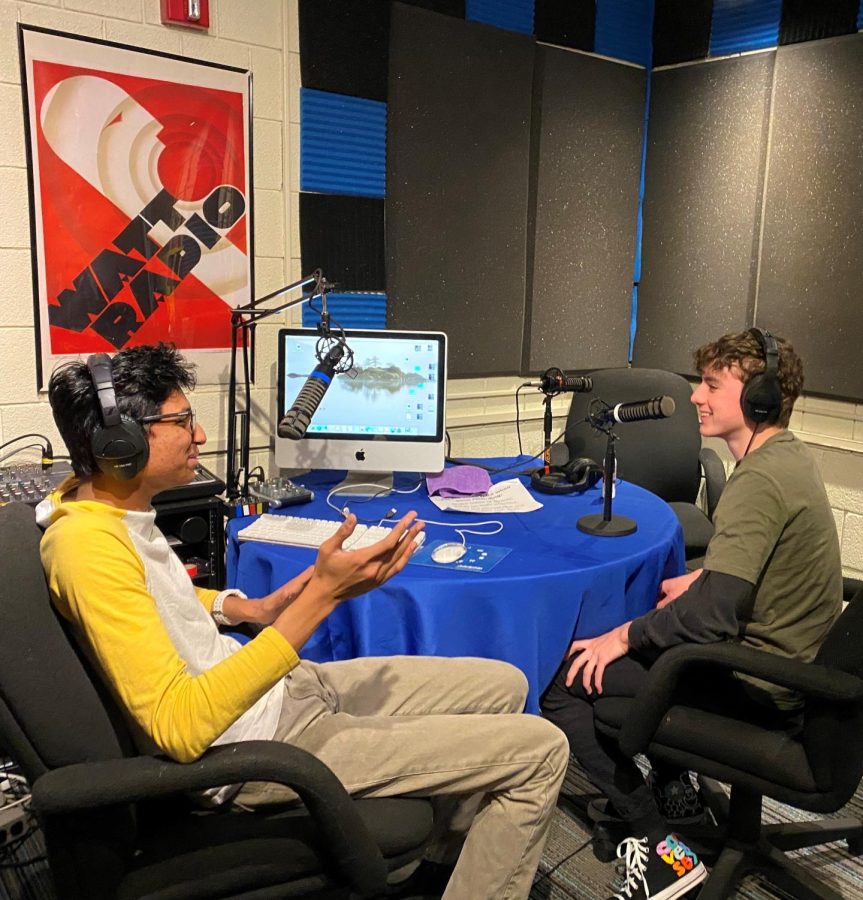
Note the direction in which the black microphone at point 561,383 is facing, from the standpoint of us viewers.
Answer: facing to the right of the viewer

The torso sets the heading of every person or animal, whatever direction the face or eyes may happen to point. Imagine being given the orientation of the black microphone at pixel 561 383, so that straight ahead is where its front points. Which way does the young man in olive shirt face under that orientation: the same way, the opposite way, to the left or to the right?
the opposite way

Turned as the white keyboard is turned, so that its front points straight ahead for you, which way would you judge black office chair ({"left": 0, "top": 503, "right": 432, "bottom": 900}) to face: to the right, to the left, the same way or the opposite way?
to the left

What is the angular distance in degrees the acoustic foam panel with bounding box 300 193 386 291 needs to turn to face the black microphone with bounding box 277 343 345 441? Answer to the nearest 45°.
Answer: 0° — it already faces it

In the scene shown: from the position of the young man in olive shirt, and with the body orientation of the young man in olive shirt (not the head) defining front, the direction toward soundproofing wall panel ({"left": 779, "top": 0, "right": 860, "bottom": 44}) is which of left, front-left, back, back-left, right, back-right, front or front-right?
right

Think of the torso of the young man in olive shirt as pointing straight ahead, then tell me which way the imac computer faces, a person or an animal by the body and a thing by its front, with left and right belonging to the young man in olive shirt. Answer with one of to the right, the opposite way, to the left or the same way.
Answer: to the left

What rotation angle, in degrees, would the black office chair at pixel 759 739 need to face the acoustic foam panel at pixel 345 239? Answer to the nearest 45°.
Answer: approximately 45° to its right

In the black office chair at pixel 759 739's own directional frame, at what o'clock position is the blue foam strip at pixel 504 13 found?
The blue foam strip is roughly at 2 o'clock from the black office chair.

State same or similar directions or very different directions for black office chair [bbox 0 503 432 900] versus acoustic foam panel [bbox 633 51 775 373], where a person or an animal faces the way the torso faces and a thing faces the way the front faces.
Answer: very different directions

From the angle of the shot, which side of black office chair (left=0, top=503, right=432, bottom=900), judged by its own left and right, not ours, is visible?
right

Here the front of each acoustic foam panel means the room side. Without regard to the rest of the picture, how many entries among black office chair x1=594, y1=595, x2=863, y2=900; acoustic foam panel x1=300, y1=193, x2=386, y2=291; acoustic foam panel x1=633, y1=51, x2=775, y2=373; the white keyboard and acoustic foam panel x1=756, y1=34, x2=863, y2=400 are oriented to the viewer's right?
0

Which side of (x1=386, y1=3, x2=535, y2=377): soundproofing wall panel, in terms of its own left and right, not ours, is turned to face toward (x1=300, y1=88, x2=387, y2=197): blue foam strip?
right

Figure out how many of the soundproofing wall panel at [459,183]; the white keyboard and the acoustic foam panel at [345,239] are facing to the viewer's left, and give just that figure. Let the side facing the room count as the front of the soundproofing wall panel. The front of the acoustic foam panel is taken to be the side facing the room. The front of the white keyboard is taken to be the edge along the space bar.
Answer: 0

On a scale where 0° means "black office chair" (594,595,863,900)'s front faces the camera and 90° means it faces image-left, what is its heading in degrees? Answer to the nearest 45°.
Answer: approximately 90°

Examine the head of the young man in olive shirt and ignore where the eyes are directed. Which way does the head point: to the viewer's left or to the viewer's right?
to the viewer's left

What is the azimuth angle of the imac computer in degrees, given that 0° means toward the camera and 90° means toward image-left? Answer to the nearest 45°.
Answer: approximately 0°

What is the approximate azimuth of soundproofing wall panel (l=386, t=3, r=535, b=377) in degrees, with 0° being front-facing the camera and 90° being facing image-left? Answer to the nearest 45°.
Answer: approximately 315°

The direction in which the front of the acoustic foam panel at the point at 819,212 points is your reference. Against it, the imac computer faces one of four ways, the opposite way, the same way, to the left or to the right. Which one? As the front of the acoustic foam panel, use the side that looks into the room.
to the left

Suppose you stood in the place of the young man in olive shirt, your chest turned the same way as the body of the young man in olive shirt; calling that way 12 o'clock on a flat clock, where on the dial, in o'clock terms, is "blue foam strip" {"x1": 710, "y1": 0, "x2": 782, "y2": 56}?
The blue foam strip is roughly at 3 o'clock from the young man in olive shirt.

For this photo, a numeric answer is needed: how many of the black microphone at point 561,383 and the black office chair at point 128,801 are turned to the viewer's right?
2

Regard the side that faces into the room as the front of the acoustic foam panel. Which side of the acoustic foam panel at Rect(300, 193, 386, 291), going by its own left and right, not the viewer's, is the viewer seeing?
front
